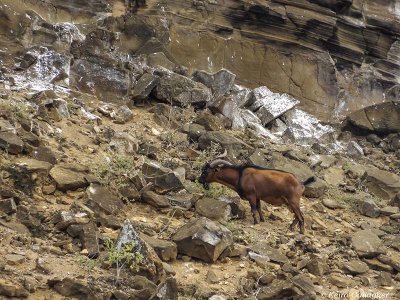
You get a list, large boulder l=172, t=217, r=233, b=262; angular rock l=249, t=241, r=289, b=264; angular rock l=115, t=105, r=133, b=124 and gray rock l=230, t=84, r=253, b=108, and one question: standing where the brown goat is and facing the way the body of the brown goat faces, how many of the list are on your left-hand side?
2

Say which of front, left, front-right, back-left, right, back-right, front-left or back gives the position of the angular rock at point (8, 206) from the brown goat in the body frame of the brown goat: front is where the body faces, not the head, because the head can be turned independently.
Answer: front-left

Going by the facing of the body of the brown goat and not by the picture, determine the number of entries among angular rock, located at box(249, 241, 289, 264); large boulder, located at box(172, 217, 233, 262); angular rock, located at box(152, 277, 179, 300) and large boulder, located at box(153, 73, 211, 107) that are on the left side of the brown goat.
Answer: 3

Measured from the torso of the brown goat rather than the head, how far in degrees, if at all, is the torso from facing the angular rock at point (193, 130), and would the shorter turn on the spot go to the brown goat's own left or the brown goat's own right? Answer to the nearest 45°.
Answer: approximately 45° to the brown goat's own right

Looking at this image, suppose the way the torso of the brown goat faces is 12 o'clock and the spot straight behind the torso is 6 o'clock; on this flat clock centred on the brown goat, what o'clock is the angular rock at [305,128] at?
The angular rock is roughly at 3 o'clock from the brown goat.

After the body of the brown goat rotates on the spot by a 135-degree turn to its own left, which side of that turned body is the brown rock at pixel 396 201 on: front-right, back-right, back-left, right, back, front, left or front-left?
left

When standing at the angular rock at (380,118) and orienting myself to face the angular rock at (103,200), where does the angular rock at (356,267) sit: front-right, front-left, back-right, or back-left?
front-left

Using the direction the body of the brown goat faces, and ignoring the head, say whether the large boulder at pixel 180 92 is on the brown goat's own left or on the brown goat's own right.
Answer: on the brown goat's own right

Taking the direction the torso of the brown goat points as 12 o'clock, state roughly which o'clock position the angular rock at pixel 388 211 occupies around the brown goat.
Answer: The angular rock is roughly at 5 o'clock from the brown goat.

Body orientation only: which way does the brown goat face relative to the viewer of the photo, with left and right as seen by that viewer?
facing to the left of the viewer

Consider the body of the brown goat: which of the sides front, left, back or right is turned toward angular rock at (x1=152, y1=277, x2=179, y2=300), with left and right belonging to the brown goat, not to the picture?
left

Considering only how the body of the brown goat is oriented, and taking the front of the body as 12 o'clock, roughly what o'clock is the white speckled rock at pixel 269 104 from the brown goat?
The white speckled rock is roughly at 3 o'clock from the brown goat.

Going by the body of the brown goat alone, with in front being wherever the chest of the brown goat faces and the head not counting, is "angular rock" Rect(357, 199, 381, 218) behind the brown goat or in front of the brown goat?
behind
